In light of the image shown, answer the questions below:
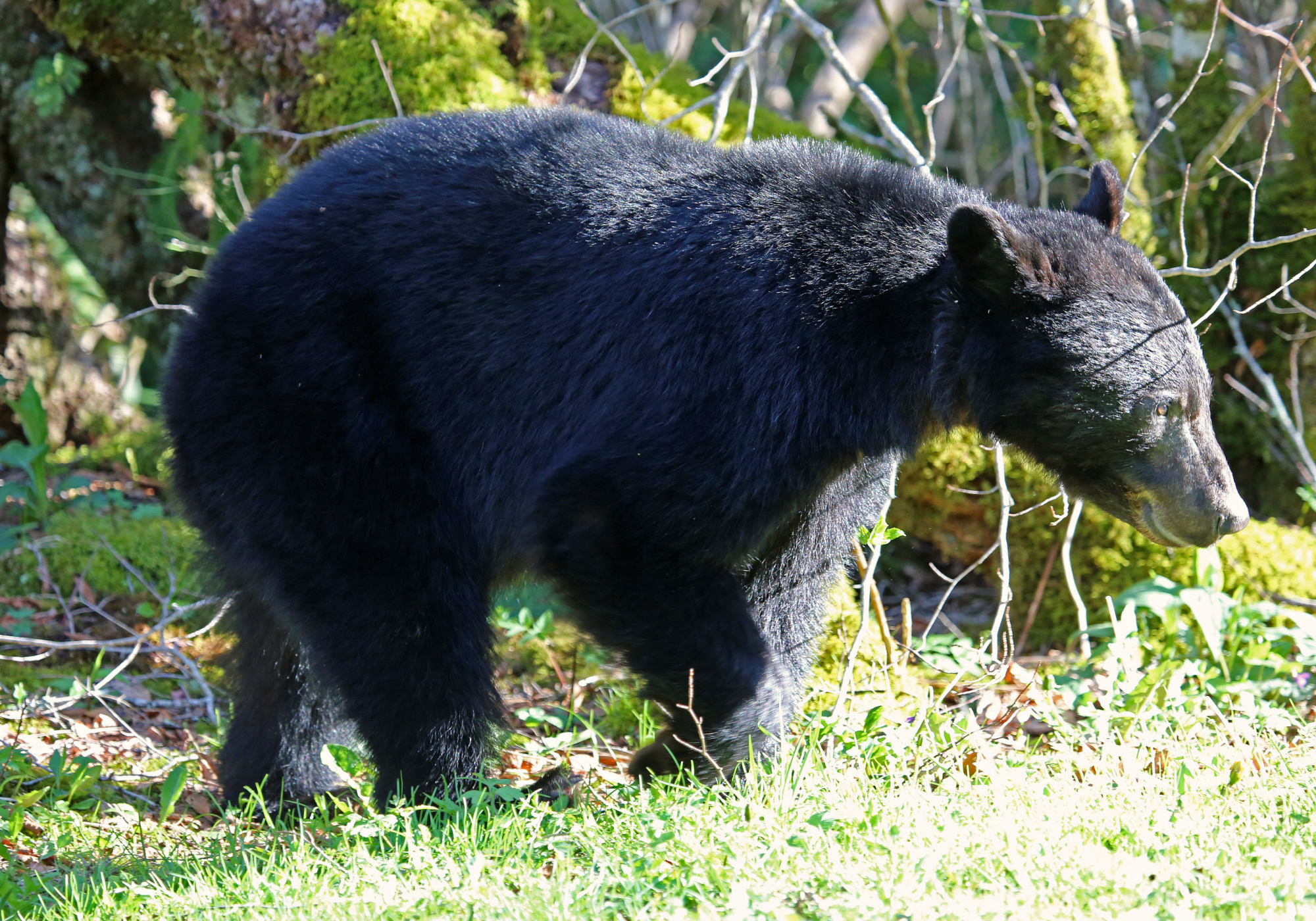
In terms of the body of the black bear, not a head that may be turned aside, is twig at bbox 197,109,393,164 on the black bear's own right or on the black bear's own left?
on the black bear's own left

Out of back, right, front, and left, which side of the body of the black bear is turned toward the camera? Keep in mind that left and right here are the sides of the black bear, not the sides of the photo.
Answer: right

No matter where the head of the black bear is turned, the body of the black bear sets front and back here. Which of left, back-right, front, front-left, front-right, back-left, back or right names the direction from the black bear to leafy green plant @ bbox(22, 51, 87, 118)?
back-left

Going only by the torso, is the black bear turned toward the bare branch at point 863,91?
no

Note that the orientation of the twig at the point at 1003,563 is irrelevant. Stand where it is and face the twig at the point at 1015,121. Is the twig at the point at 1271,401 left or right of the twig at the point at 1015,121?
right

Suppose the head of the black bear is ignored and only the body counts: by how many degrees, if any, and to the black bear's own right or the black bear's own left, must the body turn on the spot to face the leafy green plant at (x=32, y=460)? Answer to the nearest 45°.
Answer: approximately 135° to the black bear's own left

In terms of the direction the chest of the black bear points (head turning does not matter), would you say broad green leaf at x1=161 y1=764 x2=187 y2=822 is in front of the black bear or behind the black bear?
behind

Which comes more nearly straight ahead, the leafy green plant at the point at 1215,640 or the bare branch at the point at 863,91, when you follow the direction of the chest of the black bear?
the leafy green plant

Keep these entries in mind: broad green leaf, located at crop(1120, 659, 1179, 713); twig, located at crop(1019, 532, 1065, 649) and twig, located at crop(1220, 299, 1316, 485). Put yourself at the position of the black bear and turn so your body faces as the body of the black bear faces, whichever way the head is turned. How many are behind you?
0

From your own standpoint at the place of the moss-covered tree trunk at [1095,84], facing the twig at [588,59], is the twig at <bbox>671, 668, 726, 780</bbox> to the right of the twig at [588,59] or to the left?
left

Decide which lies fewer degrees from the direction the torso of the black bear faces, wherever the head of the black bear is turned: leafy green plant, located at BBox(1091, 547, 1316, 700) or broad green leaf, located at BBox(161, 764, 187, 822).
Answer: the leafy green plant

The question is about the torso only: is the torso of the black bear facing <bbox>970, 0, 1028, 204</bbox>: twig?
no

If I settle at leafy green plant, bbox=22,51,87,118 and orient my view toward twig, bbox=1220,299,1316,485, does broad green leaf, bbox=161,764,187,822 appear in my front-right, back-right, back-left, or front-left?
front-right
